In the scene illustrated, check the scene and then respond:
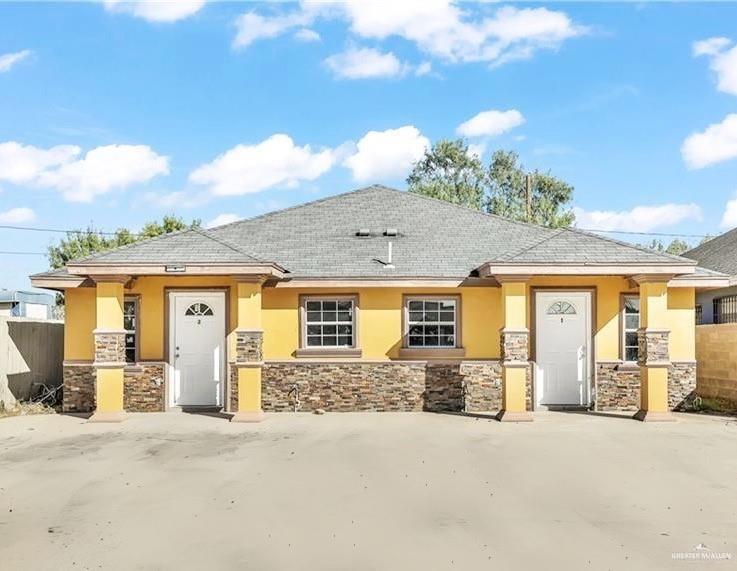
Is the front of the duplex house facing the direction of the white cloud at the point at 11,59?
no

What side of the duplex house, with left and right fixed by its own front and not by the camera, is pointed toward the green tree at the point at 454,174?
back

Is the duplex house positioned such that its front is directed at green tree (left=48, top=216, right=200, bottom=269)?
no

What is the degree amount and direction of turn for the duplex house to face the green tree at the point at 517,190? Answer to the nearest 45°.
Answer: approximately 180°

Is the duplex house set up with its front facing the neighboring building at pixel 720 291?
no

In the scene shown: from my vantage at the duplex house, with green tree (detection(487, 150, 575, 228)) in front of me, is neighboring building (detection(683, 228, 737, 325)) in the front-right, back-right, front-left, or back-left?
front-right

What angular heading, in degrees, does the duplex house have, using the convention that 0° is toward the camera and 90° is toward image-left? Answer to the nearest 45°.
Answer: approximately 0°
